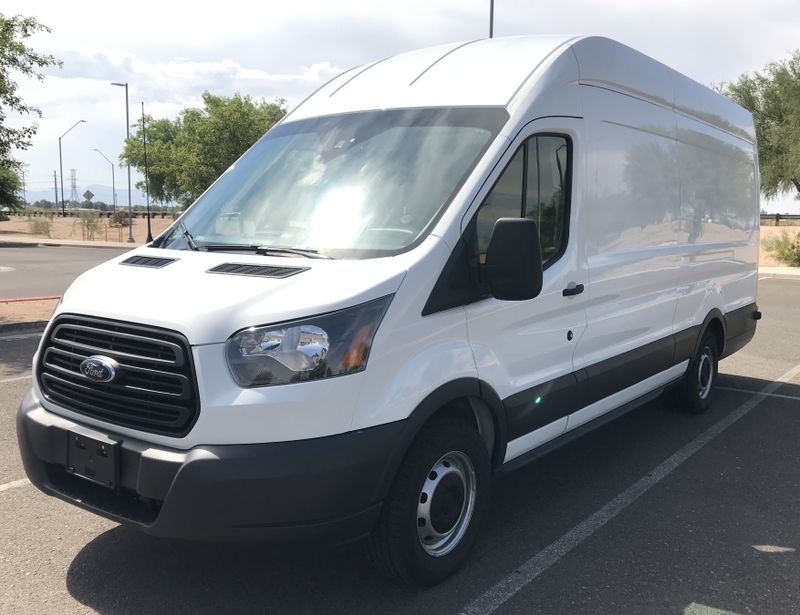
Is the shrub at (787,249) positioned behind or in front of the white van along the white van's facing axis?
behind

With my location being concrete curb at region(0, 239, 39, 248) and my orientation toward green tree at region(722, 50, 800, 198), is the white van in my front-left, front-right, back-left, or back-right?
front-right

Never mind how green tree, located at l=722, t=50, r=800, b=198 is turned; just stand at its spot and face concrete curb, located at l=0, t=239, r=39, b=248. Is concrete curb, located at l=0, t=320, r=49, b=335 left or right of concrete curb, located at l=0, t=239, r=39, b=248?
left

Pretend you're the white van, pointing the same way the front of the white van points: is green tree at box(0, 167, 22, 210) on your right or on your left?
on your right

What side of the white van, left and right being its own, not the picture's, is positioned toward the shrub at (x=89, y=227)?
right

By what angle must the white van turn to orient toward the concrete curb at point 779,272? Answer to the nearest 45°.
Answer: approximately 180°

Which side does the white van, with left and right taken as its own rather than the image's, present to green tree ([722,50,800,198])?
back

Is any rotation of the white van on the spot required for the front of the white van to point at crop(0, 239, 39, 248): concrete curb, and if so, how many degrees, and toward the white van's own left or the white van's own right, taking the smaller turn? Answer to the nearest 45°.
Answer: approximately 90° to the white van's own right

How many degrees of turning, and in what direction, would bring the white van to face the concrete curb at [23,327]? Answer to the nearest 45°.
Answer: approximately 90° to its right

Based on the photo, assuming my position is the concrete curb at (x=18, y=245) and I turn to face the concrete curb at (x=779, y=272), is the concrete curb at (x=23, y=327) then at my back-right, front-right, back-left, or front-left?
front-right

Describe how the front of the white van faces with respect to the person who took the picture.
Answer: facing the viewer and to the left of the viewer
